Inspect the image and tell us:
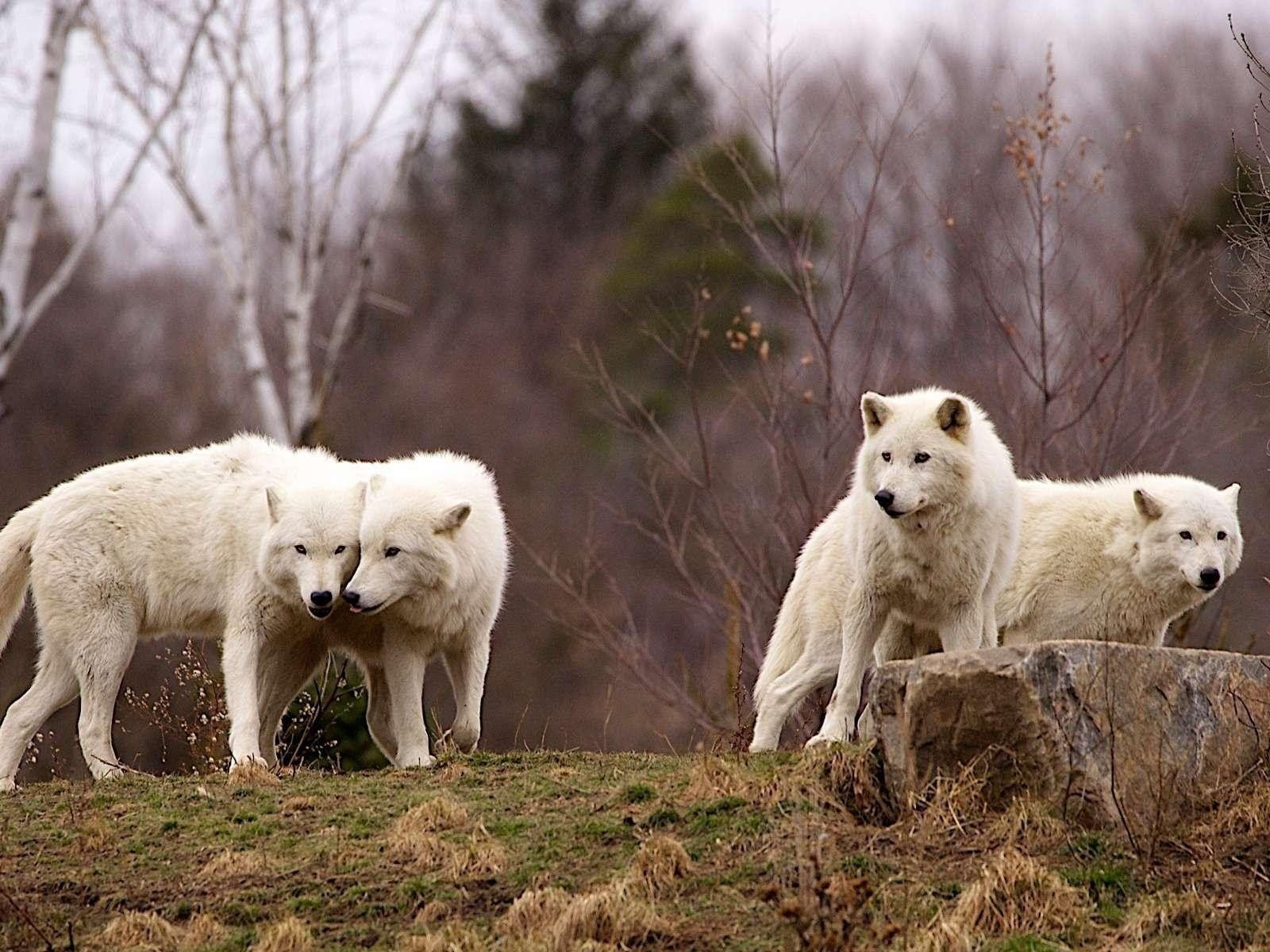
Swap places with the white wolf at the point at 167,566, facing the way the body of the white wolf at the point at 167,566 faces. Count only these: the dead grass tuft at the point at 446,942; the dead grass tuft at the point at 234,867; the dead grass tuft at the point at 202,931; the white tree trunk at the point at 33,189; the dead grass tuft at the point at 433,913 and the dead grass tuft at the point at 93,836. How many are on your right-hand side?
5

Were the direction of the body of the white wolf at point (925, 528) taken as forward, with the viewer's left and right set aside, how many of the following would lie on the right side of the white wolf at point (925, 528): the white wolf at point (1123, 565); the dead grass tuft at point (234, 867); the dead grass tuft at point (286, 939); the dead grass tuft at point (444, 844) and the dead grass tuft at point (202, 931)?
4

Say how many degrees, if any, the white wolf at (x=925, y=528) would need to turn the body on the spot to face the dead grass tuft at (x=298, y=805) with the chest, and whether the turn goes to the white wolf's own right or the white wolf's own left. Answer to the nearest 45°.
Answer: approximately 90° to the white wolf's own right

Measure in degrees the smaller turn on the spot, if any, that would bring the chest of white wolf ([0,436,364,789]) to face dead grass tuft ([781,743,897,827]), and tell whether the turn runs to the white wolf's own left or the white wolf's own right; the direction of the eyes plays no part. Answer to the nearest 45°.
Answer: approximately 45° to the white wolf's own right

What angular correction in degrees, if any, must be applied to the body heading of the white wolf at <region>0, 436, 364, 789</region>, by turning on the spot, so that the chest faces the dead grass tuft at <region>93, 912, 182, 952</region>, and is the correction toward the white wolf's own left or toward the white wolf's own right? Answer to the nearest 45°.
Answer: approximately 90° to the white wolf's own right

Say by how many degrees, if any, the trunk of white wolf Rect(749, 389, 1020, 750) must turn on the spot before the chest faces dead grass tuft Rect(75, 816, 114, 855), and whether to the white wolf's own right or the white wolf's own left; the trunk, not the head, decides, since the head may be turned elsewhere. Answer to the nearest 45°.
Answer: approximately 90° to the white wolf's own right

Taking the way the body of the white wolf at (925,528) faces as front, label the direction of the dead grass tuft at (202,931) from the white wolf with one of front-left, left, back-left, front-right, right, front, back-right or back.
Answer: right

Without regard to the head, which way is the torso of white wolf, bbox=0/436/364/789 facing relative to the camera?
to the viewer's right

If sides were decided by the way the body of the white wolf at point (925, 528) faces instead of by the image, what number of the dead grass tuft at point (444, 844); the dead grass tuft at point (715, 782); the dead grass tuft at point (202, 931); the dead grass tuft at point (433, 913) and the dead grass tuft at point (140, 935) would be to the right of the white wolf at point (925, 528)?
5

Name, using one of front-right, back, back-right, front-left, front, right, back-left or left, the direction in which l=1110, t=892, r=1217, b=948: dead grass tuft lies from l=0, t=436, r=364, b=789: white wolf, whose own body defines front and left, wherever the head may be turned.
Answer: front-right

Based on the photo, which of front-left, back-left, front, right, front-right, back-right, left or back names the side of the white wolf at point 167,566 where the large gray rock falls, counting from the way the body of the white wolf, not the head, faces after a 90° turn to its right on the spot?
front-left

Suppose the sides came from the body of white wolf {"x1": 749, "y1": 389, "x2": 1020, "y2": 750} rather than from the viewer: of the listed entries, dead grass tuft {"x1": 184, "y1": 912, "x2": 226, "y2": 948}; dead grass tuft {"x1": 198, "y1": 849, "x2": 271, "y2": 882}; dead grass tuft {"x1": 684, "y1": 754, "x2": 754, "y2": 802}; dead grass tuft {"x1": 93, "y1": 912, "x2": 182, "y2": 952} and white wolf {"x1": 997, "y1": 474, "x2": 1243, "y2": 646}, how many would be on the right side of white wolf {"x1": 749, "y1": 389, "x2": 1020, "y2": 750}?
4

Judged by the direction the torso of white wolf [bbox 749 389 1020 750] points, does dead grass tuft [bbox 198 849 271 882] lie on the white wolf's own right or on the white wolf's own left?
on the white wolf's own right

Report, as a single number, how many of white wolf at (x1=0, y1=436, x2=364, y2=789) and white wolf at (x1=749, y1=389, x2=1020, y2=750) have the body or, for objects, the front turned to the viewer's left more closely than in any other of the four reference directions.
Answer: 0

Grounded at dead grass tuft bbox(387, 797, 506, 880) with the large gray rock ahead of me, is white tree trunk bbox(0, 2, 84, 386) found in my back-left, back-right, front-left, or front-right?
back-left

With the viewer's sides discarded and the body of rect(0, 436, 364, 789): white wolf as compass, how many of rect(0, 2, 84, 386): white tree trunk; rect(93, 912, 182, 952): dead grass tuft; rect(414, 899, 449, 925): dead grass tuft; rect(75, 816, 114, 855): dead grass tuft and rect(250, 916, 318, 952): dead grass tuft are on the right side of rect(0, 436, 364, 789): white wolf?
4

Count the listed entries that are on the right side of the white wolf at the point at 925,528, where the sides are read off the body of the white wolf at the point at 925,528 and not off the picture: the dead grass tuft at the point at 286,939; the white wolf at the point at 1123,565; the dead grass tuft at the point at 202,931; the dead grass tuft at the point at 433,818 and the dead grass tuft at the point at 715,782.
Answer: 4
